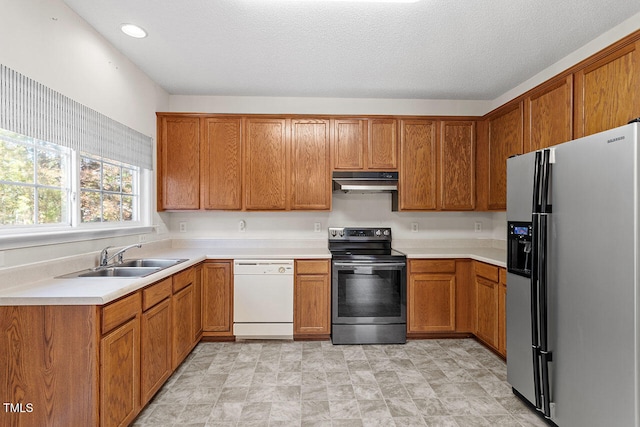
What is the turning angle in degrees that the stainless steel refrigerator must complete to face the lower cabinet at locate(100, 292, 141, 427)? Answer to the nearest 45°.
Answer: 0° — it already faces it

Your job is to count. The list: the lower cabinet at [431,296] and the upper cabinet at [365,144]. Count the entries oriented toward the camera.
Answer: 2

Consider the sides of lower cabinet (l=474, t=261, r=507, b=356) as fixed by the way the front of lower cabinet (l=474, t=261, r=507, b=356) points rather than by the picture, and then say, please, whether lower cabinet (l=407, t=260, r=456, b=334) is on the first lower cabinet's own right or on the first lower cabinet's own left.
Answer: on the first lower cabinet's own right

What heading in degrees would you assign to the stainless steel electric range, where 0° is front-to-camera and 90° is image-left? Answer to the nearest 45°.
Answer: approximately 0°

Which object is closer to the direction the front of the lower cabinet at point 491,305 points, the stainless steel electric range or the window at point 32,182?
the window

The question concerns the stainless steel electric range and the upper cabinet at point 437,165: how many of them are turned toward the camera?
2

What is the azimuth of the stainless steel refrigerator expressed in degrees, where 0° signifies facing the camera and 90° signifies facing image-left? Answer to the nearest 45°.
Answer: approximately 45°
